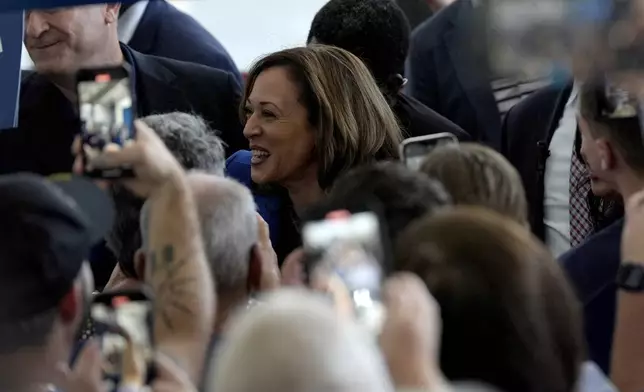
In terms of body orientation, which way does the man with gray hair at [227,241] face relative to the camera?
away from the camera

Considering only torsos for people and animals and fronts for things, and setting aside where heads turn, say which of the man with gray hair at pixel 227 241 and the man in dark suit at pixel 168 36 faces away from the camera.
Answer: the man with gray hair

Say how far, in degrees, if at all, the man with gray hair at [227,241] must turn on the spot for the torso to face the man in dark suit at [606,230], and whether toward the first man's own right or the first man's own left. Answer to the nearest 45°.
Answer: approximately 90° to the first man's own right

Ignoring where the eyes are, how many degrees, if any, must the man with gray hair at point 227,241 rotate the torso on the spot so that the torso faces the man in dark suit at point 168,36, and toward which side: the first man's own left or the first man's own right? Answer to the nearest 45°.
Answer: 0° — they already face them

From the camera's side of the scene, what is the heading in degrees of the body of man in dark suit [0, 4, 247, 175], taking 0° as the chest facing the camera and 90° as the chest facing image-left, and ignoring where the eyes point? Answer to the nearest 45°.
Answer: approximately 45°

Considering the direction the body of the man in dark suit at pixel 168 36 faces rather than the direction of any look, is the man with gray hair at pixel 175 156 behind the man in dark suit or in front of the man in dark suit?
in front

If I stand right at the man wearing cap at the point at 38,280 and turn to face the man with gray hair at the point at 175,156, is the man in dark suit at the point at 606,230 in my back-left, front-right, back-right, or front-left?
front-right

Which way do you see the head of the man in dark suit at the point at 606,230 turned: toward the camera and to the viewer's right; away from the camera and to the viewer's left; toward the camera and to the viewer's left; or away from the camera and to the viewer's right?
away from the camera and to the viewer's left

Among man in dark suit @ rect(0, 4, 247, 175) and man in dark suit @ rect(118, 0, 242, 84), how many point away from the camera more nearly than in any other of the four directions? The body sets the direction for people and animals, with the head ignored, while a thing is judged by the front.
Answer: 0

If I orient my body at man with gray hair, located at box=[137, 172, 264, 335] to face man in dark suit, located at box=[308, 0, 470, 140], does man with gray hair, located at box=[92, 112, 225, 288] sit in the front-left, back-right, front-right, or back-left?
front-left

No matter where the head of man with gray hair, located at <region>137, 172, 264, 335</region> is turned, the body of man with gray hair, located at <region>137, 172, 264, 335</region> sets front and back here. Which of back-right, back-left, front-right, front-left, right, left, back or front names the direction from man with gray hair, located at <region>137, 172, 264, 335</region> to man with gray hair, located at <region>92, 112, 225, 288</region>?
front

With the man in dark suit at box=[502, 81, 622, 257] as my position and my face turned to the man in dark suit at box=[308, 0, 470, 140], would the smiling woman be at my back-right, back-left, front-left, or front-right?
front-left
